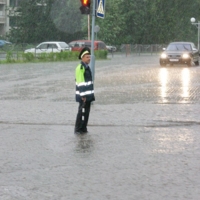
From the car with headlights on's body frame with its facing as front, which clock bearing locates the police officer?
The police officer is roughly at 12 o'clock from the car with headlights on.

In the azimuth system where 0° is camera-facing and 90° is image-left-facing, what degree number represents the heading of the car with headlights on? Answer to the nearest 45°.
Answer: approximately 0°
